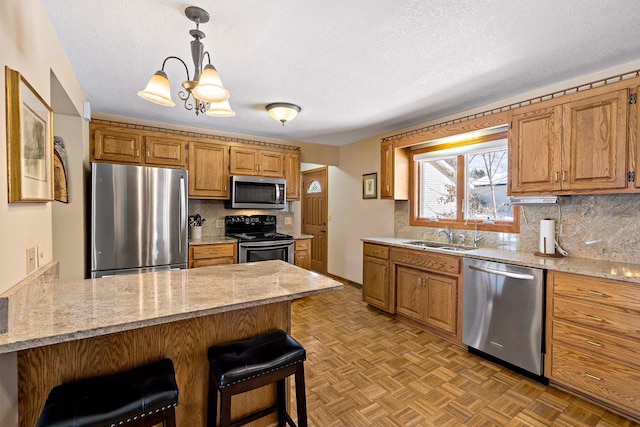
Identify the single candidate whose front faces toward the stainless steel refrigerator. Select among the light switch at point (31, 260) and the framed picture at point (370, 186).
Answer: the framed picture

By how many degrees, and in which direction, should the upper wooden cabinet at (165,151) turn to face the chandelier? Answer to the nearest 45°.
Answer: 0° — it already faces it

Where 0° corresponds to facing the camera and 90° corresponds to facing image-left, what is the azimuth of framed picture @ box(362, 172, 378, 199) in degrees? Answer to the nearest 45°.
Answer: approximately 45°

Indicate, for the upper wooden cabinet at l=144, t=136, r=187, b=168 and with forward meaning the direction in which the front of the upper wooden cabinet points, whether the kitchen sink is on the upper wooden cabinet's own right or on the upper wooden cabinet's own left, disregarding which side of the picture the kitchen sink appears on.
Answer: on the upper wooden cabinet's own left

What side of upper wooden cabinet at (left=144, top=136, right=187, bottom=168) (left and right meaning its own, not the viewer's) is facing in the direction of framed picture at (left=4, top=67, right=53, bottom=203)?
front

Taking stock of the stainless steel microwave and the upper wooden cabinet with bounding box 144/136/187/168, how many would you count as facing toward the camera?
2

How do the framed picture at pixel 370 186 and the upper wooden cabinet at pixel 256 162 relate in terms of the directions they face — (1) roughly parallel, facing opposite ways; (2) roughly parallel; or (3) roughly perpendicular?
roughly perpendicular

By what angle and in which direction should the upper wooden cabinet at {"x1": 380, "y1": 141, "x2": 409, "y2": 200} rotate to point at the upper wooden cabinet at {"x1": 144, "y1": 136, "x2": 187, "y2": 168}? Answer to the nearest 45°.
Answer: approximately 45° to its right

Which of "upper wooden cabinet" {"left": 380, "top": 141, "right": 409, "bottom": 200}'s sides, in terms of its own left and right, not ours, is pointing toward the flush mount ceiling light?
front

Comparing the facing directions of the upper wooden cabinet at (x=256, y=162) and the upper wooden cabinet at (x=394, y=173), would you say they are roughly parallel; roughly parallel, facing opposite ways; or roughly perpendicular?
roughly perpendicular

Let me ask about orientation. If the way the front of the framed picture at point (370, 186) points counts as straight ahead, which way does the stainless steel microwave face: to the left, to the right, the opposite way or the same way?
to the left

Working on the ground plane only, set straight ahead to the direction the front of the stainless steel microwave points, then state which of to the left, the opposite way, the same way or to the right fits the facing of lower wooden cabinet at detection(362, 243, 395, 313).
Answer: to the right

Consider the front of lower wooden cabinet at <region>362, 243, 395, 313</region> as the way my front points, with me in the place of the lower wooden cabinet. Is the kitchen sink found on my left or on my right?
on my left
